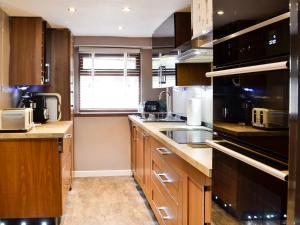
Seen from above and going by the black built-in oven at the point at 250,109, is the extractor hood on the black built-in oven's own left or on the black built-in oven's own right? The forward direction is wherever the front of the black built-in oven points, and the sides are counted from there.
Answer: on the black built-in oven's own right

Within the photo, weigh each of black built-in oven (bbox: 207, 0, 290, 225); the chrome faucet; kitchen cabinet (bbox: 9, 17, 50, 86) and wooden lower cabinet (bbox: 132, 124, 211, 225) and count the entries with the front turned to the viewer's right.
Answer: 1

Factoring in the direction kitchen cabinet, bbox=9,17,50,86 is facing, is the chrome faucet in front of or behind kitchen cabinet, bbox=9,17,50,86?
in front

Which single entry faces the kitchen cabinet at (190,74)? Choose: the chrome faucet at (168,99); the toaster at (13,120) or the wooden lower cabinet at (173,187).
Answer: the toaster

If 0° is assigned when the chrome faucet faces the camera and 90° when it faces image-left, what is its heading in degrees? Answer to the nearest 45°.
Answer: approximately 90°

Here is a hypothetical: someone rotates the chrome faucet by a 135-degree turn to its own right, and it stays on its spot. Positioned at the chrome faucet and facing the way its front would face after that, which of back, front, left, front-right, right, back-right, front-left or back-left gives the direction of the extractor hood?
back-right

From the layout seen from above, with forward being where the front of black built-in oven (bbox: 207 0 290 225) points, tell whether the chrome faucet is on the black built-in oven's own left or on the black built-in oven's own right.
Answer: on the black built-in oven's own right

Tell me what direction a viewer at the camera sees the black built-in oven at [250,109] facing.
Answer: facing the viewer and to the left of the viewer
